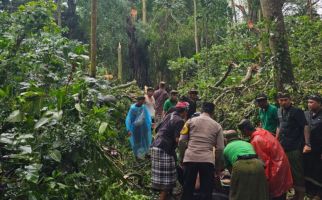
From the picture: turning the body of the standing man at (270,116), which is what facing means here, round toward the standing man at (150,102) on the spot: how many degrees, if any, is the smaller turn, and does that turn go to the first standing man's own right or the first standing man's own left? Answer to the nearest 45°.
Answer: approximately 90° to the first standing man's own right

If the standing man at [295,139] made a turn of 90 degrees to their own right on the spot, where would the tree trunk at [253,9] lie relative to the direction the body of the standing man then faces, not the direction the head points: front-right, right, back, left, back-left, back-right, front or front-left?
front-right

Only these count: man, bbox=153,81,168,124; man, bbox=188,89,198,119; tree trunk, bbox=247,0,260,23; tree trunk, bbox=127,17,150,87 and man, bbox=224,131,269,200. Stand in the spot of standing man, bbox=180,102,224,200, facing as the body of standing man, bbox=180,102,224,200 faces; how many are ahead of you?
4

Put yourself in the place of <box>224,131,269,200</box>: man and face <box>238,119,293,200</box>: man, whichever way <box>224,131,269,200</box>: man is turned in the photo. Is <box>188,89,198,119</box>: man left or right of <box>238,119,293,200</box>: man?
left

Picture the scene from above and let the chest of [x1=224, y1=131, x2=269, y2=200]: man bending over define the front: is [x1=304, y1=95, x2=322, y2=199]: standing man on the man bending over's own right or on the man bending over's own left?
on the man bending over's own right

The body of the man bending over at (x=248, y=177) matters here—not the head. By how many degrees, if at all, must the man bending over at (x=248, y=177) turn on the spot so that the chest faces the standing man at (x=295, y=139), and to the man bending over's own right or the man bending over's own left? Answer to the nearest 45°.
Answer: approximately 90° to the man bending over's own right

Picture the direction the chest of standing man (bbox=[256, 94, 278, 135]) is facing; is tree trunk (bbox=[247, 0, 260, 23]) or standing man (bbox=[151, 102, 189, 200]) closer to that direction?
the standing man

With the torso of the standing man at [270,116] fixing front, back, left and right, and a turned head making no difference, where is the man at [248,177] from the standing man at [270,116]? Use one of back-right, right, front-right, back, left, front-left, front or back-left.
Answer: front-left

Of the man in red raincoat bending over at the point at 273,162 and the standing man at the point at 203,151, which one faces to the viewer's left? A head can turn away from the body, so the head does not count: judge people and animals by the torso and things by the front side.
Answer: the man in red raincoat bending over at the point at 273,162

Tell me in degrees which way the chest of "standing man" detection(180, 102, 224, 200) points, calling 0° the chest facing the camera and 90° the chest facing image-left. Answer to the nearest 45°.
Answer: approximately 180°
